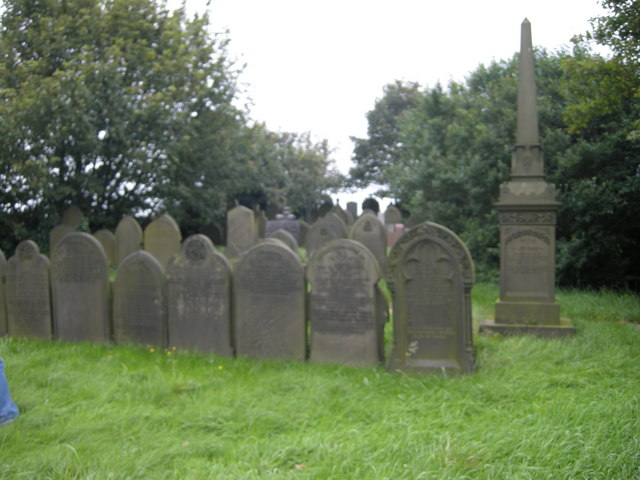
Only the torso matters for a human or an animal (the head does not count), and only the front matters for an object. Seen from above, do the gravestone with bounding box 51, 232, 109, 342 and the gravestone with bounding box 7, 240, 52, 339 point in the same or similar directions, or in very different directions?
same or similar directions

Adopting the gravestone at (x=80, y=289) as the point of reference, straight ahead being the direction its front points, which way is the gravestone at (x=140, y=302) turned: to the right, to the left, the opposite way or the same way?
the same way

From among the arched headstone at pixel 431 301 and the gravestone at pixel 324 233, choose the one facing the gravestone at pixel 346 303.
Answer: the gravestone at pixel 324 233

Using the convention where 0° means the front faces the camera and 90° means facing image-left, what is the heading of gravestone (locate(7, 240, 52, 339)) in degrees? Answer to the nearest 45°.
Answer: approximately 0°

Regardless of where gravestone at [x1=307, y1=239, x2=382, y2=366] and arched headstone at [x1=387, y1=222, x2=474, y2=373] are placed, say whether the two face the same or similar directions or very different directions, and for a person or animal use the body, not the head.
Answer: same or similar directions

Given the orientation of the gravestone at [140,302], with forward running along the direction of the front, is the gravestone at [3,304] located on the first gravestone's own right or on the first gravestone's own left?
on the first gravestone's own right

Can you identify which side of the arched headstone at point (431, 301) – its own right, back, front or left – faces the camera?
front

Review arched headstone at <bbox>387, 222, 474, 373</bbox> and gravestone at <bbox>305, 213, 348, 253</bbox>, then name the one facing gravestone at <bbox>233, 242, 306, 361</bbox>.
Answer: gravestone at <bbox>305, 213, 348, 253</bbox>

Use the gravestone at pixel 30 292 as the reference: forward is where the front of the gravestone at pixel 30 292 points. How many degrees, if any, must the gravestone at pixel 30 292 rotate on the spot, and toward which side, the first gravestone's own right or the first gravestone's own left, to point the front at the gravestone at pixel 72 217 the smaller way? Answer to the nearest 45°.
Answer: approximately 180°

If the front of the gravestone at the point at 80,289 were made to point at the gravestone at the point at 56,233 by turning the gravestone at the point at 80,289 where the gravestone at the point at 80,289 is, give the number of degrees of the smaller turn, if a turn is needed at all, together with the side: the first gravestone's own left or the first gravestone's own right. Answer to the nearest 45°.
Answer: approximately 180°

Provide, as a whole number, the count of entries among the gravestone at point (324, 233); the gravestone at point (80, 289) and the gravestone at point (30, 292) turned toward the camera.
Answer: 3

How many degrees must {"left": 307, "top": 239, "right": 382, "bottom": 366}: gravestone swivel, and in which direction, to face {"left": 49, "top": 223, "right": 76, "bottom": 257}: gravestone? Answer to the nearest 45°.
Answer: approximately 135° to its right

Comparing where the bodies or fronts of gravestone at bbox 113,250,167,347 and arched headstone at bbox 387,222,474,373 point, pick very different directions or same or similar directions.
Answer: same or similar directions

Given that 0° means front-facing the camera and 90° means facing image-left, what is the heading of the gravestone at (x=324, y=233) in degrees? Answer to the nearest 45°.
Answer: approximately 0°

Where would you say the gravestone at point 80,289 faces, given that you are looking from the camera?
facing the viewer

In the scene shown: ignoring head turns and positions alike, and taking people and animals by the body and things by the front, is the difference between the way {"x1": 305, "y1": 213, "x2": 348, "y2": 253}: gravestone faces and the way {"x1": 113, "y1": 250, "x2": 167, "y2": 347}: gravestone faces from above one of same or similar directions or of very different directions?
same or similar directions
